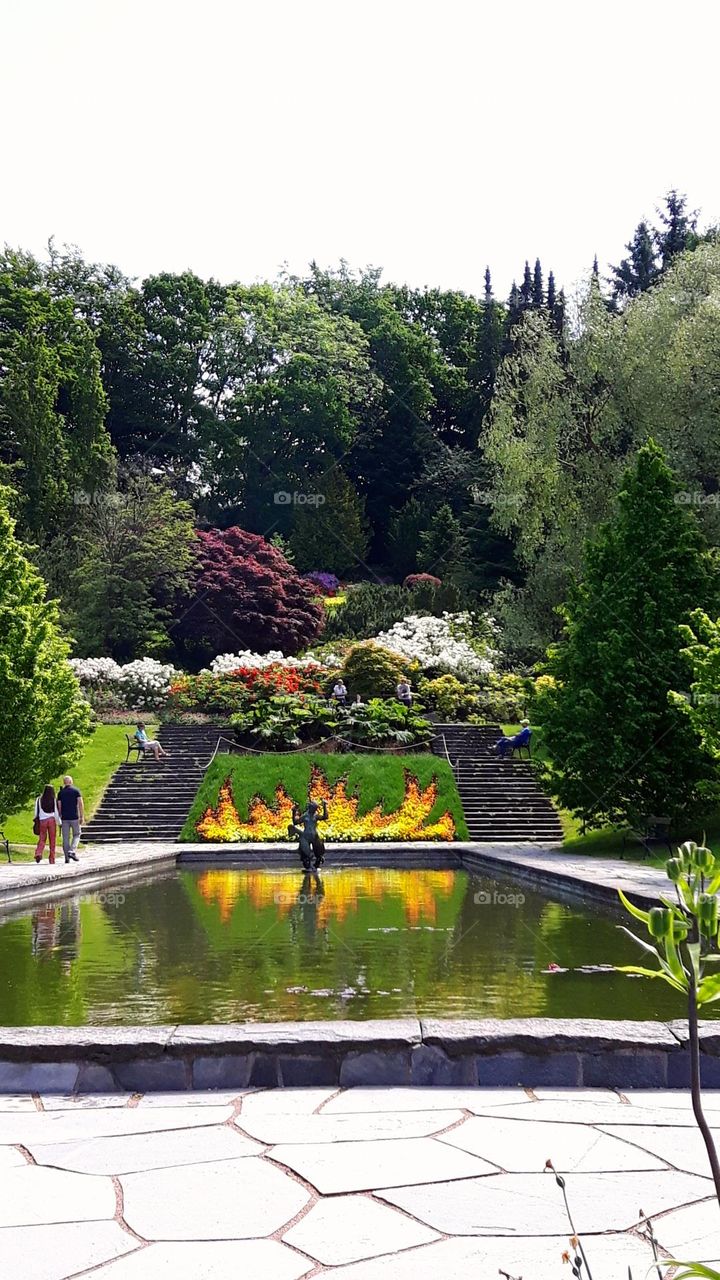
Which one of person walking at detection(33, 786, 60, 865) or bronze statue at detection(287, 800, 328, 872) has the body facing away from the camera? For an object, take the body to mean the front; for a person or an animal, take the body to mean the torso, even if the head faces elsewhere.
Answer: the person walking

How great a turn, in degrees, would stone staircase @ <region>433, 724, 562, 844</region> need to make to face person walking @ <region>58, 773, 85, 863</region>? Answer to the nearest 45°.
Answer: approximately 45° to its right

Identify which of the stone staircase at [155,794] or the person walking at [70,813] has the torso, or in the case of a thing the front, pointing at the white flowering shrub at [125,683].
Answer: the person walking

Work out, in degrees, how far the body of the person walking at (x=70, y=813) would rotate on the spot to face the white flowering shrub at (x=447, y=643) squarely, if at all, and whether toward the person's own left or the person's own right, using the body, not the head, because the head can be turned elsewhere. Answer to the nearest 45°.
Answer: approximately 45° to the person's own right

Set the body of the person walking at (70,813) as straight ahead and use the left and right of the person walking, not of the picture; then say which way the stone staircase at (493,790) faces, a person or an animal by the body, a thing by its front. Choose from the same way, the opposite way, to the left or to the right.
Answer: the opposite way

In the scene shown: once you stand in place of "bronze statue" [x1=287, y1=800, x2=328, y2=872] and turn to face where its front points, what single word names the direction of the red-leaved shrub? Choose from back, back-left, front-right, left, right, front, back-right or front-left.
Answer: back

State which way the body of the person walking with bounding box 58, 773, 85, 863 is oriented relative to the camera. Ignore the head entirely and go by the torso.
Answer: away from the camera

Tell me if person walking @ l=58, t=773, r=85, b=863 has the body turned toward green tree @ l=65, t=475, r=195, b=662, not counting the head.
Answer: yes

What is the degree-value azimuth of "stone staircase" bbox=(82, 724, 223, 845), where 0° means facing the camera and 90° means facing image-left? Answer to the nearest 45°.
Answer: approximately 0°

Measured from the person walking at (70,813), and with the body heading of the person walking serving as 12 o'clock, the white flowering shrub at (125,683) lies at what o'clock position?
The white flowering shrub is roughly at 12 o'clock from the person walking.
